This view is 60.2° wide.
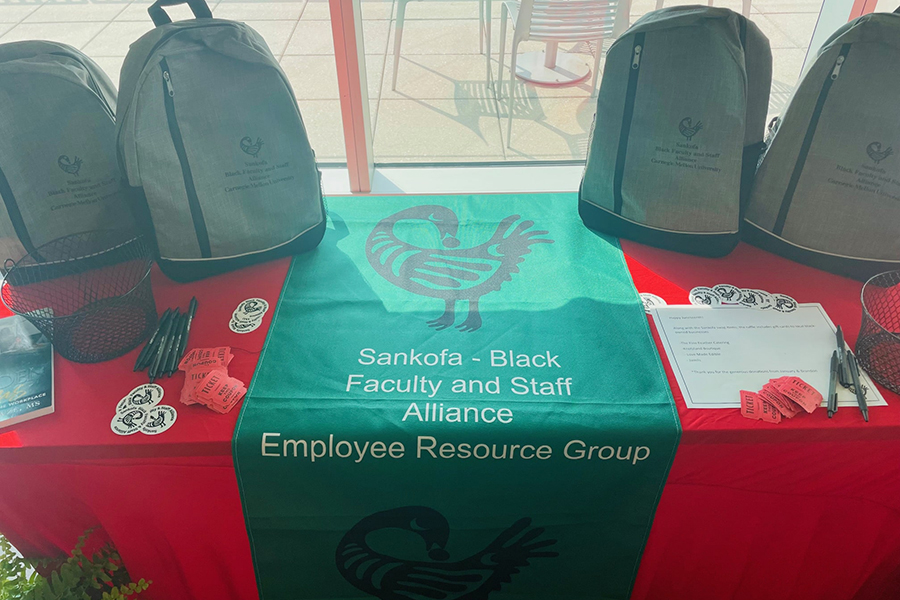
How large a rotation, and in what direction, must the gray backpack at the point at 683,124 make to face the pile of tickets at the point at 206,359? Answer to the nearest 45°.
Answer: approximately 45° to its right

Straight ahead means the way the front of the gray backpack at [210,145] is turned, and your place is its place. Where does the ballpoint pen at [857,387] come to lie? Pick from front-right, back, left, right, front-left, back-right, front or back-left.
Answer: front-left

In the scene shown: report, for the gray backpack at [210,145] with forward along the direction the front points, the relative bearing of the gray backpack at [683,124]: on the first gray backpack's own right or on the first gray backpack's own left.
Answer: on the first gray backpack's own left

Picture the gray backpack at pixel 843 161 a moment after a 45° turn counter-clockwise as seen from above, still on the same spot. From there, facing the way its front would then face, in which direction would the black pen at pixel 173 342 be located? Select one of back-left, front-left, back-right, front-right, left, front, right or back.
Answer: right

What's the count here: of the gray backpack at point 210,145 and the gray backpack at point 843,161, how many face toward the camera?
2

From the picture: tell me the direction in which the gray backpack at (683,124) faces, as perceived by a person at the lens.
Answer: facing the viewer

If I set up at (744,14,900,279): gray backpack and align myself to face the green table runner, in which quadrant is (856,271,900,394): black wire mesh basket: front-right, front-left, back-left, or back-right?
front-left

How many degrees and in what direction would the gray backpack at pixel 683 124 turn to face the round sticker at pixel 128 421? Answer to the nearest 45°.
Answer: approximately 45° to its right

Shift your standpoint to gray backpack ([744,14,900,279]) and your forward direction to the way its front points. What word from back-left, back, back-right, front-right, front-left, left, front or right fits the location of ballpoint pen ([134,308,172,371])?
front-right

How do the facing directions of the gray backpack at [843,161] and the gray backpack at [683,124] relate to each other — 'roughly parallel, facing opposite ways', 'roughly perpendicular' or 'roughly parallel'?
roughly parallel

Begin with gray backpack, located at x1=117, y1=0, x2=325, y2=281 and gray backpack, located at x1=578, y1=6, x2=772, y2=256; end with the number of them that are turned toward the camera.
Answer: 2

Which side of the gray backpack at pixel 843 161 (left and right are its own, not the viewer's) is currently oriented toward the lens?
front

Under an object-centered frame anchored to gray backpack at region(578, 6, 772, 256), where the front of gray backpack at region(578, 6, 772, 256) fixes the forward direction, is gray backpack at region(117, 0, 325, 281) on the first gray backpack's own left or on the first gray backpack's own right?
on the first gray backpack's own right

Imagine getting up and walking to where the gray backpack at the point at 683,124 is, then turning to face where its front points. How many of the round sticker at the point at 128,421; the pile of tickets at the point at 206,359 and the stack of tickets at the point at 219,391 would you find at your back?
0
